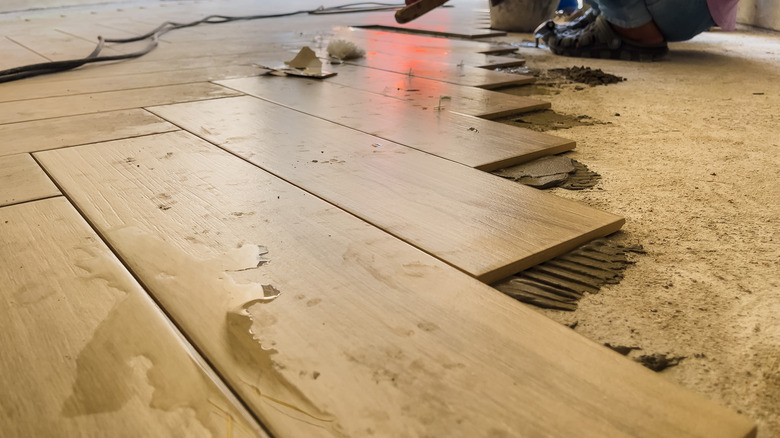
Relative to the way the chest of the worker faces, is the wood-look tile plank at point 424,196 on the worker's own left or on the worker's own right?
on the worker's own left

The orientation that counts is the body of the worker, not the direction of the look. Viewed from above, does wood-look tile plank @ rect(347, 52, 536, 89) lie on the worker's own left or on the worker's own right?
on the worker's own left

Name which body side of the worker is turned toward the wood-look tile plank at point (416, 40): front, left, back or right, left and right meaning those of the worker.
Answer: front

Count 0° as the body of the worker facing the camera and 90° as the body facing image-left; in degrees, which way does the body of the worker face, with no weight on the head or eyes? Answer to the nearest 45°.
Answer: approximately 90°

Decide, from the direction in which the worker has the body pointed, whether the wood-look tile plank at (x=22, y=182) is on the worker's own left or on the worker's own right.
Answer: on the worker's own left

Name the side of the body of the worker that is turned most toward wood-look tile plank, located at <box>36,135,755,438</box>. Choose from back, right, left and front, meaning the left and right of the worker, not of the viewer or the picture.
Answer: left

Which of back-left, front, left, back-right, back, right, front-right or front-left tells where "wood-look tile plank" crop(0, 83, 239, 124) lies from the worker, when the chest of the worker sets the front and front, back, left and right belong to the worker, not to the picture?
front-left

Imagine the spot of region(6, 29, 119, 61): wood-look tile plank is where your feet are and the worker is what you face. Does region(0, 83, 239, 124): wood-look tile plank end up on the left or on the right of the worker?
right

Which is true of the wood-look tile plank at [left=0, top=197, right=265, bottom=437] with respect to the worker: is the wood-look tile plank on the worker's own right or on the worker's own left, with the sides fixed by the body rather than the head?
on the worker's own left

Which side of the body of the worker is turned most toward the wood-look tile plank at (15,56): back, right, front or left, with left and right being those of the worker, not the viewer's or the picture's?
front

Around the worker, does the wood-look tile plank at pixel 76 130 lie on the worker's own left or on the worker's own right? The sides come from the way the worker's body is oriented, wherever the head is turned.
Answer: on the worker's own left

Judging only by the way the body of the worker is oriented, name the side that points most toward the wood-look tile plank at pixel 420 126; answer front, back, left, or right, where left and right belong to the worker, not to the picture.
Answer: left

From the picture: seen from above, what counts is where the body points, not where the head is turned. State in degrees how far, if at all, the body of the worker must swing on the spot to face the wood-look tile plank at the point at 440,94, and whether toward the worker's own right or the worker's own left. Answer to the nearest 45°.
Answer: approximately 45° to the worker's own left
